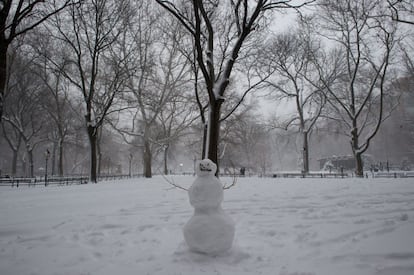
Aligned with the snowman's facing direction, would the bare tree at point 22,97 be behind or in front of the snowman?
behind

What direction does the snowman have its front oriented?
toward the camera
